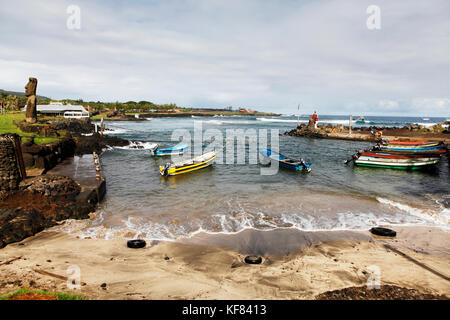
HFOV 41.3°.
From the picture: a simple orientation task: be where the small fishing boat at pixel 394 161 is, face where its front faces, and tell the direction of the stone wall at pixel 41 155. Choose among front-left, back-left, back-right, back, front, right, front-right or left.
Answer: back-right

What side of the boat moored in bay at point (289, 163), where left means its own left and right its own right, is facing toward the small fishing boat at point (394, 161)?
right

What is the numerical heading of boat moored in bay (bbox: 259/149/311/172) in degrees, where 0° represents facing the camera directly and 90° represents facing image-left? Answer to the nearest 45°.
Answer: approximately 135°

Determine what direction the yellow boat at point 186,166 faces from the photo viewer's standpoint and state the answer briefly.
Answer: facing away from the viewer and to the right of the viewer

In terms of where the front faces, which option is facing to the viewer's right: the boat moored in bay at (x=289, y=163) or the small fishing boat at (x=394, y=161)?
the small fishing boat

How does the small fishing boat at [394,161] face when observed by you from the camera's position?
facing to the right of the viewer

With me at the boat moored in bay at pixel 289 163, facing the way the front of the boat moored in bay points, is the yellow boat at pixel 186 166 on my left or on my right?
on my left

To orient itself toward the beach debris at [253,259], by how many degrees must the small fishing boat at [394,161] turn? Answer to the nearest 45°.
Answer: approximately 90° to its right
